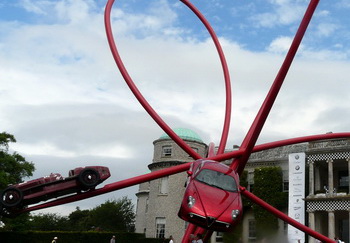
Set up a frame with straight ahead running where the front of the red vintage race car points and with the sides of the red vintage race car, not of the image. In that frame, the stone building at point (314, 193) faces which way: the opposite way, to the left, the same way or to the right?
to the left

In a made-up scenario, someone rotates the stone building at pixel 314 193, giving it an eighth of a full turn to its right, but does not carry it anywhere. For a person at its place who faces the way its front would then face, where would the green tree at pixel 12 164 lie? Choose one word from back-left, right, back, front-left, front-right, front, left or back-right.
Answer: front-right

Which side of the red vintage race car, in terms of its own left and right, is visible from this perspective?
left

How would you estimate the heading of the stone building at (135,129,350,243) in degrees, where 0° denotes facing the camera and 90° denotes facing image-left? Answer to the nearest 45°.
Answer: approximately 0°

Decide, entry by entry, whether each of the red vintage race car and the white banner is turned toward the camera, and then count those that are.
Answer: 1

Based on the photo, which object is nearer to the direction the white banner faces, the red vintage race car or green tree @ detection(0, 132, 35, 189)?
the red vintage race car
